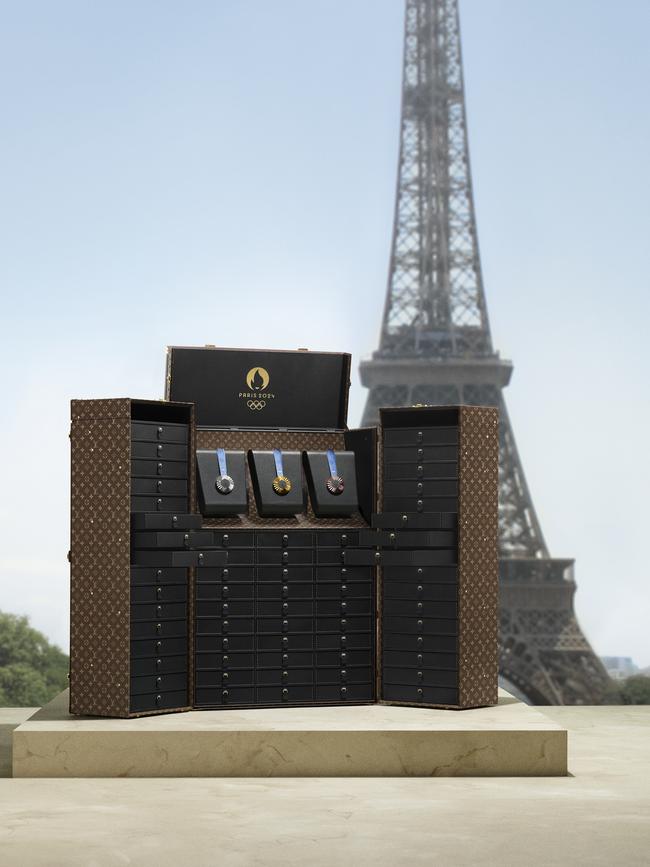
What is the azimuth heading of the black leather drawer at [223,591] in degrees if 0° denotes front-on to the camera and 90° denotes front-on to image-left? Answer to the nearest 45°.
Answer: approximately 0°

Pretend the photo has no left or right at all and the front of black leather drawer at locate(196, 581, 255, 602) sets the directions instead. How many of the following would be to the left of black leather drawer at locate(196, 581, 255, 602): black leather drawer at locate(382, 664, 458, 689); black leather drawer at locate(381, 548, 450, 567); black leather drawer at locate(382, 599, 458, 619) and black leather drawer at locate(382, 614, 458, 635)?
4

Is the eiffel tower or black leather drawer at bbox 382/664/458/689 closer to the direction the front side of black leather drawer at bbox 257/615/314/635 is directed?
the black leather drawer

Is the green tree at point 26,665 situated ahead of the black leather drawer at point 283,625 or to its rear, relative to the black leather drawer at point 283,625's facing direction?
to the rear

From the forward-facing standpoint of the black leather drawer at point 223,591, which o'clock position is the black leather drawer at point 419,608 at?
the black leather drawer at point 419,608 is roughly at 9 o'clock from the black leather drawer at point 223,591.

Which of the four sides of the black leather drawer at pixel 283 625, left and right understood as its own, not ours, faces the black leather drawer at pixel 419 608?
left

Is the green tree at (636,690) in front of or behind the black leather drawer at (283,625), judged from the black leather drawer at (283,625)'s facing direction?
behind

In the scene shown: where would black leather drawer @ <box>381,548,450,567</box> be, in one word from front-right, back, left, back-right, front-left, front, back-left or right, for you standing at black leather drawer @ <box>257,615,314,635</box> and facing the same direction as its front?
left

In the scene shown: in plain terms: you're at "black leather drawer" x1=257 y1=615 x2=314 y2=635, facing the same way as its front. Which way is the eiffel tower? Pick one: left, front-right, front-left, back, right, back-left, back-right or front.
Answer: back

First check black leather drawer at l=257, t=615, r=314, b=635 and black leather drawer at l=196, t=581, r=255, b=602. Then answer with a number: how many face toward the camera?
2

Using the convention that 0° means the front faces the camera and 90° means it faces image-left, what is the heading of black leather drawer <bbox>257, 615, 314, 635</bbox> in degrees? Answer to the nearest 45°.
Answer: approximately 0°

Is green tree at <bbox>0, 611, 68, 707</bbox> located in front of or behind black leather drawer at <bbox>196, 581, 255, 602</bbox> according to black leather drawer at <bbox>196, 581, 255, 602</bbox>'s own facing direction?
behind
